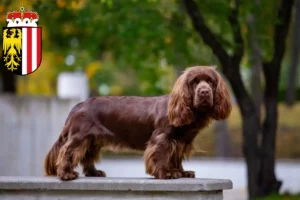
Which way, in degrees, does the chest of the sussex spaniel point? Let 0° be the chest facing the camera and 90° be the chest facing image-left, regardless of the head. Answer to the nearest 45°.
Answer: approximately 270°
